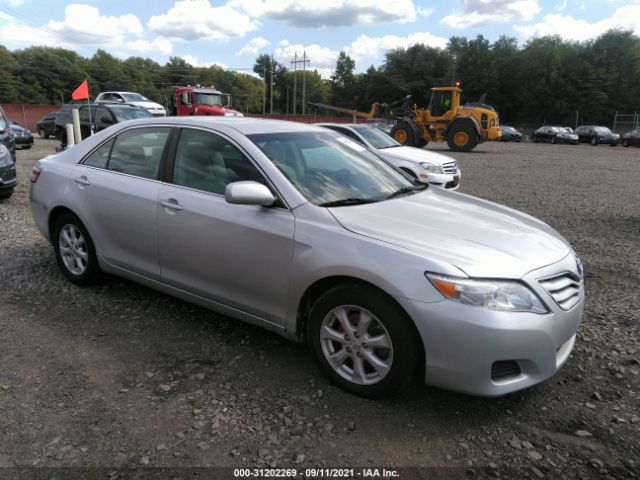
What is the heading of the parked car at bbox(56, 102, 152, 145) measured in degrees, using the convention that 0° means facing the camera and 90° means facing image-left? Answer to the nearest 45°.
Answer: approximately 315°

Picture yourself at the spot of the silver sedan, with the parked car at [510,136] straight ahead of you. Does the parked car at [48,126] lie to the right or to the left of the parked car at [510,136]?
left

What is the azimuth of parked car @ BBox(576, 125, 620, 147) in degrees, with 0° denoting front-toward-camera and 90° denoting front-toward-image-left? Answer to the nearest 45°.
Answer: approximately 315°

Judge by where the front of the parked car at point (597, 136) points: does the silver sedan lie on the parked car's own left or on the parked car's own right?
on the parked car's own right

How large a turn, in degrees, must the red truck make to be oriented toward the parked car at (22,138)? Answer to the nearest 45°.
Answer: approximately 90° to its right

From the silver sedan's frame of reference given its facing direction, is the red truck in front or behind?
behind

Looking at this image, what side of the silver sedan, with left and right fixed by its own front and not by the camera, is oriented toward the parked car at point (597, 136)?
left

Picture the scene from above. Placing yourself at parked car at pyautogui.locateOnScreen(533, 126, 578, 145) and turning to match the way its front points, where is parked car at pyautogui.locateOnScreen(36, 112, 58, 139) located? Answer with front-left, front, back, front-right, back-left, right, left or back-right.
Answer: right

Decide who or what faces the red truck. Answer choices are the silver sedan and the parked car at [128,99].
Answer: the parked car

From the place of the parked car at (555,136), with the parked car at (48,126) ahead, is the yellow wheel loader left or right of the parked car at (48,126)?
left
